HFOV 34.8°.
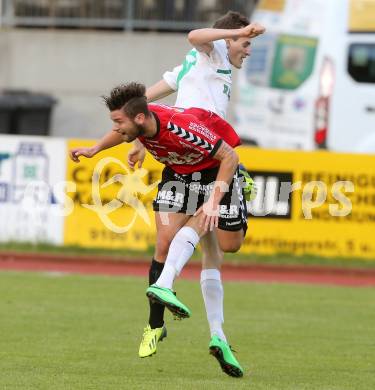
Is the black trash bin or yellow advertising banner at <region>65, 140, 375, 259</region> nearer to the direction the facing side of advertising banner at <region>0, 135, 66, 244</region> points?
the yellow advertising banner

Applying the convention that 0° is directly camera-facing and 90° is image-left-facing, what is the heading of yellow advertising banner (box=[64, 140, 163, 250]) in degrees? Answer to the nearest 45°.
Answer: approximately 0°

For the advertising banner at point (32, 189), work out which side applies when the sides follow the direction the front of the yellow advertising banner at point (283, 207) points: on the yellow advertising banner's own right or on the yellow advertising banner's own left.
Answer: on the yellow advertising banner's own right

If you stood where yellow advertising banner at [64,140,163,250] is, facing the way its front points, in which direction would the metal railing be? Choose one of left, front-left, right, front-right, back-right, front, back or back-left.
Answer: back

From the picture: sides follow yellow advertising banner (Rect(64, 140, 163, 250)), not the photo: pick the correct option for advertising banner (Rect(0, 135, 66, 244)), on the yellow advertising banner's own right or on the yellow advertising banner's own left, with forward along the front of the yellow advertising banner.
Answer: on the yellow advertising banner's own right

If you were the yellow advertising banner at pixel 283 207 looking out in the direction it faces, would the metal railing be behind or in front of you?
behind

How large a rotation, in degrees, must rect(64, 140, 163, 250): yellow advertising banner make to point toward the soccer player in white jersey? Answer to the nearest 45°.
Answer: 0° — it already faces them

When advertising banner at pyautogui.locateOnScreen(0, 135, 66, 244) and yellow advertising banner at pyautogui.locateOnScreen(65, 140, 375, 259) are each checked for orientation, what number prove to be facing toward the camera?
2

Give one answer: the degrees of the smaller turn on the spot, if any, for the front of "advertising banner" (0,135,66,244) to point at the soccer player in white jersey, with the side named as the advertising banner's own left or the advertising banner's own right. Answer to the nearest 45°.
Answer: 0° — it already faces them

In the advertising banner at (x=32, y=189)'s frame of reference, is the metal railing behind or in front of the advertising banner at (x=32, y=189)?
behind
